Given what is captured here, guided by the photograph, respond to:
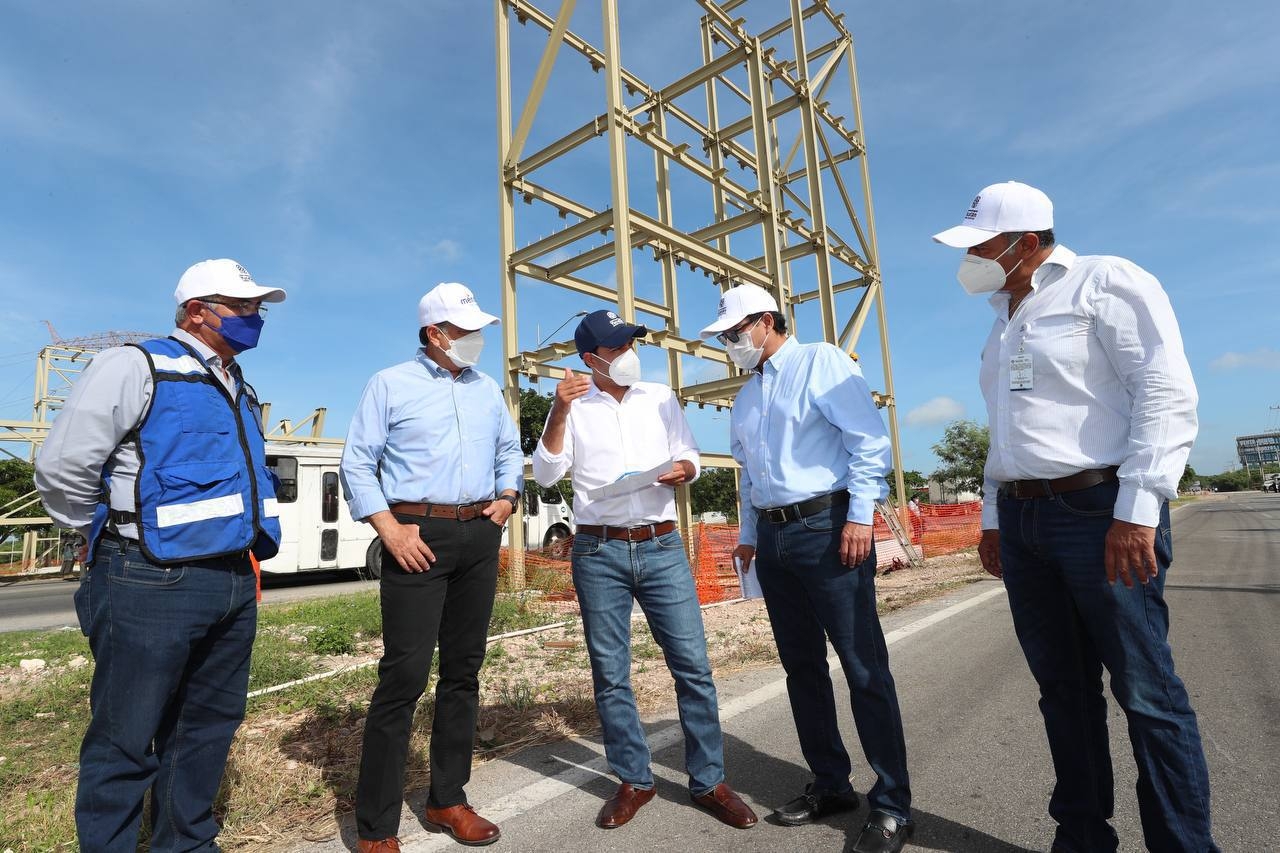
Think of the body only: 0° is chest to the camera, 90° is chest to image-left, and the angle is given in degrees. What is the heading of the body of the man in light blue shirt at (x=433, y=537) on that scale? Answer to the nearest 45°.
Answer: approximately 315°

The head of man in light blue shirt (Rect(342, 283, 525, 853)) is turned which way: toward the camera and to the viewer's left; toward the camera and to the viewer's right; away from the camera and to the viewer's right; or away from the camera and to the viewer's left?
toward the camera and to the viewer's right

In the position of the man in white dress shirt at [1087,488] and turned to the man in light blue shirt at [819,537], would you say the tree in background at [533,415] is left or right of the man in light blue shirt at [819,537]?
right

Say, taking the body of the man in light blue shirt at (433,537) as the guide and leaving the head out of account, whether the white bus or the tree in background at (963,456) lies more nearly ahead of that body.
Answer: the tree in background

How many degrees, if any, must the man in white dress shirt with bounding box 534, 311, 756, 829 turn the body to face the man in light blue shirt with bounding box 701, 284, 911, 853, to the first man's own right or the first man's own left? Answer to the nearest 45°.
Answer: approximately 90° to the first man's own left

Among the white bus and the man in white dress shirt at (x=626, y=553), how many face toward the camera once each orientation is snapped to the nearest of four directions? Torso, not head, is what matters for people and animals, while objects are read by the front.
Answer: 1

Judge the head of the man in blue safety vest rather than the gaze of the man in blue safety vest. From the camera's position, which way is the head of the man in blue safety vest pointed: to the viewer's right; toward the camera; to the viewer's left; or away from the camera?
to the viewer's right

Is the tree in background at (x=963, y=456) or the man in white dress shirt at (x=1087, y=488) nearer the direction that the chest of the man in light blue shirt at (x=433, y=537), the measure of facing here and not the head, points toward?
the man in white dress shirt

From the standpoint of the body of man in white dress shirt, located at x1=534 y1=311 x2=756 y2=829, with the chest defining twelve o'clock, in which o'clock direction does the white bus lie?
The white bus is roughly at 5 o'clock from the man in white dress shirt.
